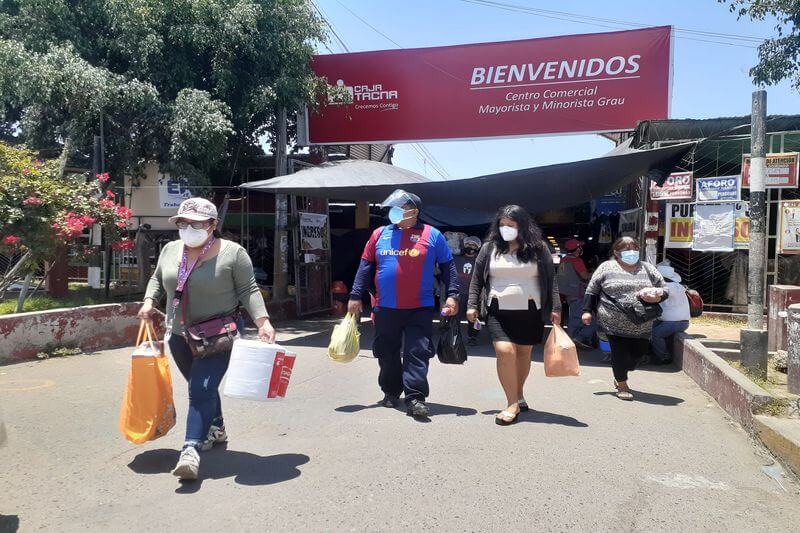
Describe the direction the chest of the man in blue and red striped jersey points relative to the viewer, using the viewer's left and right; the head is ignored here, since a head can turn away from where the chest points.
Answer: facing the viewer

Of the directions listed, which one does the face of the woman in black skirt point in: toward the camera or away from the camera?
toward the camera

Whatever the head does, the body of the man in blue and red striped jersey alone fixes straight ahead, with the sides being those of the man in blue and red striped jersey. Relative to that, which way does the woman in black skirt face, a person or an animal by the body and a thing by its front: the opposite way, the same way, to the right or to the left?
the same way

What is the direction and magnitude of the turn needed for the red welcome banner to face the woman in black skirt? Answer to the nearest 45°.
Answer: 0° — it already faces them

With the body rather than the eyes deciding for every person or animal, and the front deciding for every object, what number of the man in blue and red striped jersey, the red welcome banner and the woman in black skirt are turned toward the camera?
3

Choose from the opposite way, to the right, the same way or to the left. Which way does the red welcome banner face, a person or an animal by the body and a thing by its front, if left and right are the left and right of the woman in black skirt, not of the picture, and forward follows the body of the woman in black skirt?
the same way

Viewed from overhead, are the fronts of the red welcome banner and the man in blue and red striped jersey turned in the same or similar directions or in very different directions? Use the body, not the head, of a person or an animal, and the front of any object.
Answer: same or similar directions

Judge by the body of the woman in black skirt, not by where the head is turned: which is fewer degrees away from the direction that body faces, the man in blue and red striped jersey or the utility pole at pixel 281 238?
the man in blue and red striped jersey

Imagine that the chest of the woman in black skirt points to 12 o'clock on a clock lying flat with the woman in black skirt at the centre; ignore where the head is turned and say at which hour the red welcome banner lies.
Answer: The red welcome banner is roughly at 6 o'clock from the woman in black skirt.

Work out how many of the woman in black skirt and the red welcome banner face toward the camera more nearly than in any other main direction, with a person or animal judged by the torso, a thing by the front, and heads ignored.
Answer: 2

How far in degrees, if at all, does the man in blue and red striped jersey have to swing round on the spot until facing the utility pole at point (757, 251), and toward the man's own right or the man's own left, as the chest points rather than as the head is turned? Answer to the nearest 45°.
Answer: approximately 90° to the man's own left

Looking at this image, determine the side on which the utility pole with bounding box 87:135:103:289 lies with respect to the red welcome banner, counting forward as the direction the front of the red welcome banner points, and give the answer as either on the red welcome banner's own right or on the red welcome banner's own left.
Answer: on the red welcome banner's own right

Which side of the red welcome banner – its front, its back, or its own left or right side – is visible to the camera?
front

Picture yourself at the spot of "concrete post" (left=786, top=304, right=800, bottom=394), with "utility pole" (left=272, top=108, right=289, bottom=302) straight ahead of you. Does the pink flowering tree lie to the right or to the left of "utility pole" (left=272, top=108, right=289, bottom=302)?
left
